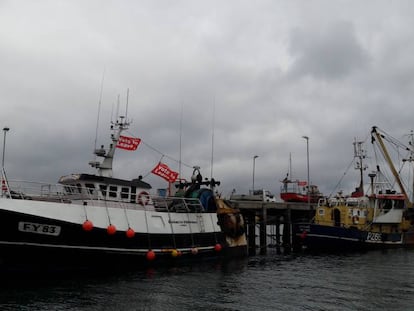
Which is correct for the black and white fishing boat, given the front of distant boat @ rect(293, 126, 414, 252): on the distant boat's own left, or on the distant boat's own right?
on the distant boat's own right

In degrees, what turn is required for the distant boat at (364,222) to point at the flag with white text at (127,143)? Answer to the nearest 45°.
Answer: approximately 135° to its right

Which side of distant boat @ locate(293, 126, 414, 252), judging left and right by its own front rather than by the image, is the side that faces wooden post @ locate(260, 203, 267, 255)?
back

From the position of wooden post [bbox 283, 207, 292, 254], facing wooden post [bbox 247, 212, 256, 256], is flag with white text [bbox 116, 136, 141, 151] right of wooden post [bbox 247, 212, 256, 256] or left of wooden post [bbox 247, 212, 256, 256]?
left

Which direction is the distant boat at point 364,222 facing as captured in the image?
to the viewer's right

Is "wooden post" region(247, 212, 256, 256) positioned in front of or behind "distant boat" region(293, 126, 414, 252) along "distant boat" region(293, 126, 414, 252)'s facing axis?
behind

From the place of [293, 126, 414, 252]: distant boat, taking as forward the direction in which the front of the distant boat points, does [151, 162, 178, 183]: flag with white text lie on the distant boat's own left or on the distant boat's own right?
on the distant boat's own right
